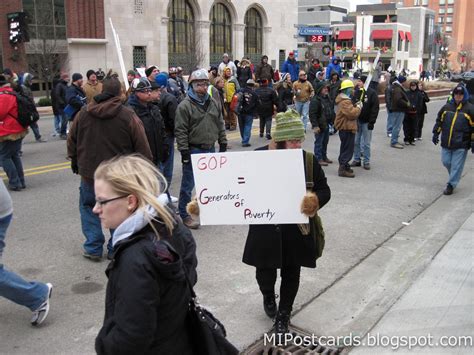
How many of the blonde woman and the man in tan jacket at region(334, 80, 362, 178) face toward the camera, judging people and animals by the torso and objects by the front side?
0

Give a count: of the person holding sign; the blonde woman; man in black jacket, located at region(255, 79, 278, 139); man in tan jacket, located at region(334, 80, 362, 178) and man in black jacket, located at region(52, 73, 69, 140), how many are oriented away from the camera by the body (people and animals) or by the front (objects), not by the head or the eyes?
1

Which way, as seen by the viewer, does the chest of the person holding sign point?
toward the camera

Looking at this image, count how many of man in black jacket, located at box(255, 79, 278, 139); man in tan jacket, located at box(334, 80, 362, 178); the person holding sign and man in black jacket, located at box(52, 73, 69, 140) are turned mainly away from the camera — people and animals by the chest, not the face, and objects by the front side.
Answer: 1

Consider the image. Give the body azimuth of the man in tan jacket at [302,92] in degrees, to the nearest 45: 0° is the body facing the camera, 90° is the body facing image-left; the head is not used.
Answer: approximately 0°

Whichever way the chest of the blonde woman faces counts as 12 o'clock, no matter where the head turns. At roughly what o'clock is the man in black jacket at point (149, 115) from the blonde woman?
The man in black jacket is roughly at 3 o'clock from the blonde woman.
